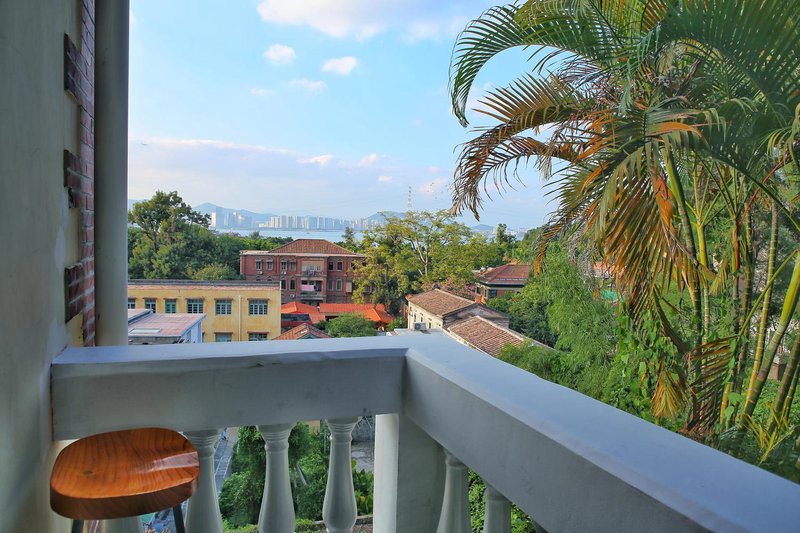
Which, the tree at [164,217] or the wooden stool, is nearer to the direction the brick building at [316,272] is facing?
the wooden stool

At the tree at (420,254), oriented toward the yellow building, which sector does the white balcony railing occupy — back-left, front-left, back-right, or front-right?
front-left

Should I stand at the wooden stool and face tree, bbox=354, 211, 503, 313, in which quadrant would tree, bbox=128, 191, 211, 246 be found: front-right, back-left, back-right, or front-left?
front-left

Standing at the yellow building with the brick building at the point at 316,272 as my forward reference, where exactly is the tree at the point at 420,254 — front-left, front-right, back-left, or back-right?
front-right

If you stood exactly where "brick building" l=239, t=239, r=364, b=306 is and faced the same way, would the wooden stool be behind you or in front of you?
in front

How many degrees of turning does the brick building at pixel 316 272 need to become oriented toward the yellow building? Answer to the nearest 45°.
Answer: approximately 45° to its right

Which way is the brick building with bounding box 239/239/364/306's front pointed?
toward the camera

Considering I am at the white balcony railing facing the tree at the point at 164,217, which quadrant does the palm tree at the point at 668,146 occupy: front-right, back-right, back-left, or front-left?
front-right

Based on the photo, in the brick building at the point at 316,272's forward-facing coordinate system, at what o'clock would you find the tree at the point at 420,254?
The tree is roughly at 10 o'clock from the brick building.

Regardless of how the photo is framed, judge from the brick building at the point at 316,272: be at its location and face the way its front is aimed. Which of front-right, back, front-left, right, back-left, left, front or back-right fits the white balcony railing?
front

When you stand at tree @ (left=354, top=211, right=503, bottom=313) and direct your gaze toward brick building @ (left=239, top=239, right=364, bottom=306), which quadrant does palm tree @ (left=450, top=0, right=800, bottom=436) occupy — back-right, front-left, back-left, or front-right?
back-left

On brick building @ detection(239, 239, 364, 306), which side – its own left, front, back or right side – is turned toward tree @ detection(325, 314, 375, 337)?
front
